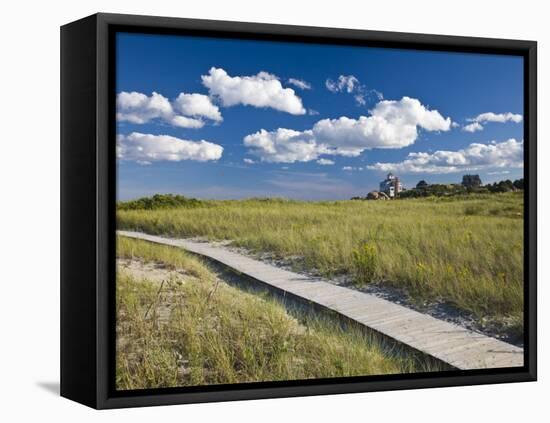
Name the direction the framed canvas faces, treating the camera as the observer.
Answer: facing the viewer and to the right of the viewer
